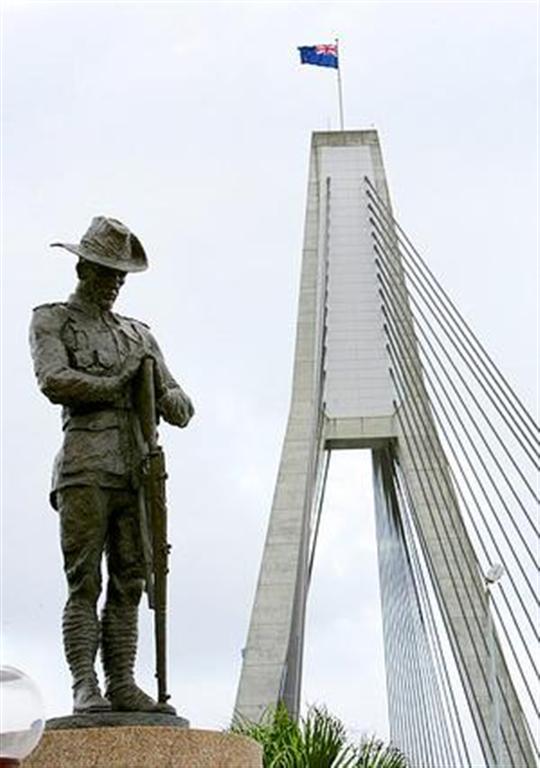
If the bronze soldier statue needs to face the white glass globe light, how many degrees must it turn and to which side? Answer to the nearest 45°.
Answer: approximately 45° to its right

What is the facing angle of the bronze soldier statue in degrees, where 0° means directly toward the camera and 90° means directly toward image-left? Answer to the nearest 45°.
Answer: approximately 315°

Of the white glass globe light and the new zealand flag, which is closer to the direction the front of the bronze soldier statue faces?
the white glass globe light

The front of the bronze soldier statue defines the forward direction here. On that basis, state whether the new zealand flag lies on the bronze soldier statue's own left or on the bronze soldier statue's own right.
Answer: on the bronze soldier statue's own left

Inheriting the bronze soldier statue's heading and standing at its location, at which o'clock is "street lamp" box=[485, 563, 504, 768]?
The street lamp is roughly at 8 o'clock from the bronze soldier statue.
